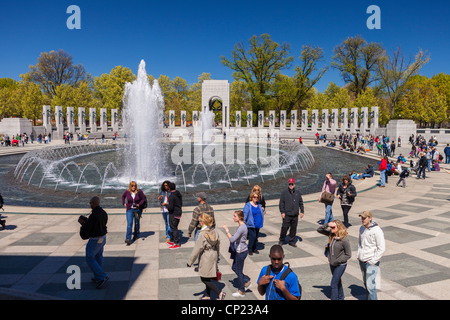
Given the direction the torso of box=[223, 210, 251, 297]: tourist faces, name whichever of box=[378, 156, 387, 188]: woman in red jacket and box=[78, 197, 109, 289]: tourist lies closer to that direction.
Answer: the tourist

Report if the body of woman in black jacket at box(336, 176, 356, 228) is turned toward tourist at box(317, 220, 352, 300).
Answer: yes

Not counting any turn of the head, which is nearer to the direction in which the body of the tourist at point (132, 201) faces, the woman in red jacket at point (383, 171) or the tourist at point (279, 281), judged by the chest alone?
the tourist

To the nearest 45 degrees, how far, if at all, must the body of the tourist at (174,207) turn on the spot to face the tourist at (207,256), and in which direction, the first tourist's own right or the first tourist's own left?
approximately 90° to the first tourist's own left

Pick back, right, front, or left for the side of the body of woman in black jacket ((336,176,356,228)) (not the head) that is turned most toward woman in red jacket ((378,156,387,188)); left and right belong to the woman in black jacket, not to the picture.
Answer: back

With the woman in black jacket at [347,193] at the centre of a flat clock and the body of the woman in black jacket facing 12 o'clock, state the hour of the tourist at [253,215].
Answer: The tourist is roughly at 1 o'clock from the woman in black jacket.
